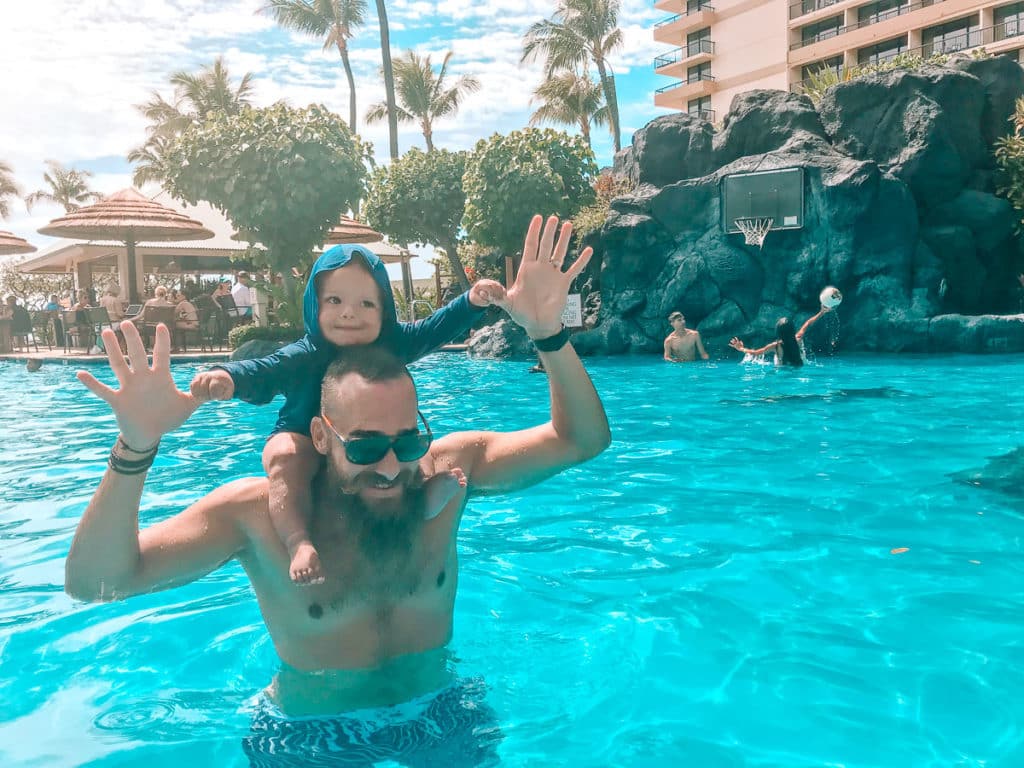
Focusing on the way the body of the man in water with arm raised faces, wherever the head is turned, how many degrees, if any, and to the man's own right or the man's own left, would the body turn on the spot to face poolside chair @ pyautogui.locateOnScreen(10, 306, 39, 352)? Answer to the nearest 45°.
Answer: approximately 180°

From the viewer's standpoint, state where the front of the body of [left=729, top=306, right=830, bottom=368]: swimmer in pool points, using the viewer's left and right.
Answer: facing away from the viewer

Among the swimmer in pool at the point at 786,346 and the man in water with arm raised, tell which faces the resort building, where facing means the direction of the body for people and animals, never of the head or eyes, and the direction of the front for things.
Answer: the swimmer in pool

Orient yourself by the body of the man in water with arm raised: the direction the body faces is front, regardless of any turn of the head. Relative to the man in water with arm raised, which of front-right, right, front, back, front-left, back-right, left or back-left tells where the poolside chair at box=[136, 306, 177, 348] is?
back

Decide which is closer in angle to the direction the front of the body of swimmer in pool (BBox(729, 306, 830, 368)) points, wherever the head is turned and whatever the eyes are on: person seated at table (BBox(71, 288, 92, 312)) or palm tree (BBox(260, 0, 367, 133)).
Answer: the palm tree

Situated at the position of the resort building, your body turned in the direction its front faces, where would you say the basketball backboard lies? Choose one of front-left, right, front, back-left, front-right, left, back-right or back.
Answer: front-left

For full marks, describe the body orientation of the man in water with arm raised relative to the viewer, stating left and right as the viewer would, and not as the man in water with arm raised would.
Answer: facing the viewer

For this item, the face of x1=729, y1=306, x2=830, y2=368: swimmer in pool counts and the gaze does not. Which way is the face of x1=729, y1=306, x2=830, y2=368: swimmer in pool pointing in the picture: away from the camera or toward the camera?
away from the camera

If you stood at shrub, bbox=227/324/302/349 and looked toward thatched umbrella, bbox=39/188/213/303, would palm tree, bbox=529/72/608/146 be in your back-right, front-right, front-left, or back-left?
back-right

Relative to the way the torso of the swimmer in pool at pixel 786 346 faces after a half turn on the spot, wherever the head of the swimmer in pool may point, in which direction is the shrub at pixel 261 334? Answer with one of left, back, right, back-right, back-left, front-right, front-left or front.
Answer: right

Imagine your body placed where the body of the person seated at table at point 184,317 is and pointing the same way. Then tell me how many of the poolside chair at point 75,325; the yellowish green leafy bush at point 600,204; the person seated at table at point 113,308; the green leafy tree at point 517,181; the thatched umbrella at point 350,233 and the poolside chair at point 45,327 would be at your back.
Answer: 3

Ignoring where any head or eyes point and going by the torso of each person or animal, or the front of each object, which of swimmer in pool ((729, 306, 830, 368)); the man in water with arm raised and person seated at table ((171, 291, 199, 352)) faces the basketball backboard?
the swimmer in pool
